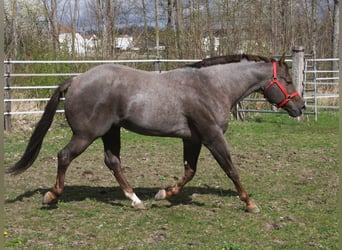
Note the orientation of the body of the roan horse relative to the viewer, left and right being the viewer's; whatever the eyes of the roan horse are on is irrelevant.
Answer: facing to the right of the viewer
